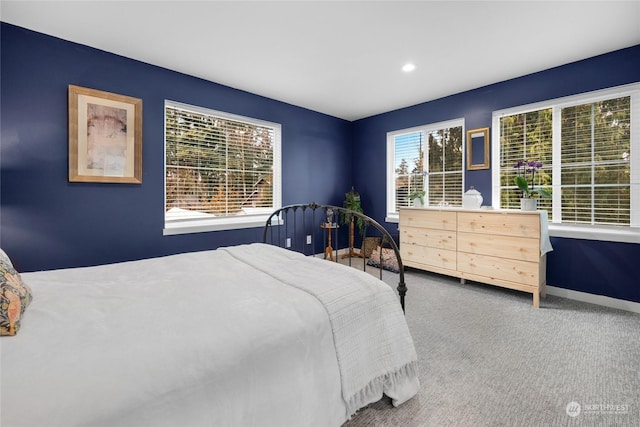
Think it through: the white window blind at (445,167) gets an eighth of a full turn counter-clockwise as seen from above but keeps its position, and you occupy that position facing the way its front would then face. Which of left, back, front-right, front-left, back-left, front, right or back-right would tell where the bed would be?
front

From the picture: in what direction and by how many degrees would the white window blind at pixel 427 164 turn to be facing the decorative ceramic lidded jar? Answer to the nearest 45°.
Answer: approximately 90° to its left

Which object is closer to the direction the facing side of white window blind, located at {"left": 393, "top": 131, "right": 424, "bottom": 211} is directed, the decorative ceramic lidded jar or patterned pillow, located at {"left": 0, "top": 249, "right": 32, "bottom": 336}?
the patterned pillow

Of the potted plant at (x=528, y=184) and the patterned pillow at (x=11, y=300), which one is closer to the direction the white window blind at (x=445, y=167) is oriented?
the patterned pillow

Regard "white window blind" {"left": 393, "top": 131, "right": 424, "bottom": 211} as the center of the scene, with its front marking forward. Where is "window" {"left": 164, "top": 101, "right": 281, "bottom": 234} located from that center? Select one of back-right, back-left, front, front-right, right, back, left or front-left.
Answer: front

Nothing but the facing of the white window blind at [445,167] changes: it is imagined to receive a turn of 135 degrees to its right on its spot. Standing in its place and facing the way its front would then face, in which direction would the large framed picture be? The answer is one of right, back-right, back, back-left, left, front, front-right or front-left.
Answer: back-left

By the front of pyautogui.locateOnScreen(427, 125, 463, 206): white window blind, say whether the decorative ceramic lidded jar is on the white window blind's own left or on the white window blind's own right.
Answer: on the white window blind's own left

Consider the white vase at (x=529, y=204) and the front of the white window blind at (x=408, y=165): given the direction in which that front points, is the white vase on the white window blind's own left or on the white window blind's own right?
on the white window blind's own left

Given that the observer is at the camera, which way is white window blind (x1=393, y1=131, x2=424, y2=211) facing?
facing the viewer and to the left of the viewer

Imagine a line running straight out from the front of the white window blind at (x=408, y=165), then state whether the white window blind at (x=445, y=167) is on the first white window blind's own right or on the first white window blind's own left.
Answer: on the first white window blind's own left

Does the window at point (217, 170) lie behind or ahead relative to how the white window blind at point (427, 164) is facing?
ahead

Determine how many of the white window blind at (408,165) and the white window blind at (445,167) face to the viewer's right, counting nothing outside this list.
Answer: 0

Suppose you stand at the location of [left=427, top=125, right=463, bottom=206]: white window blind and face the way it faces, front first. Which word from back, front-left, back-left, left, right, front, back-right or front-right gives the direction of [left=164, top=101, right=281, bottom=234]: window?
front
